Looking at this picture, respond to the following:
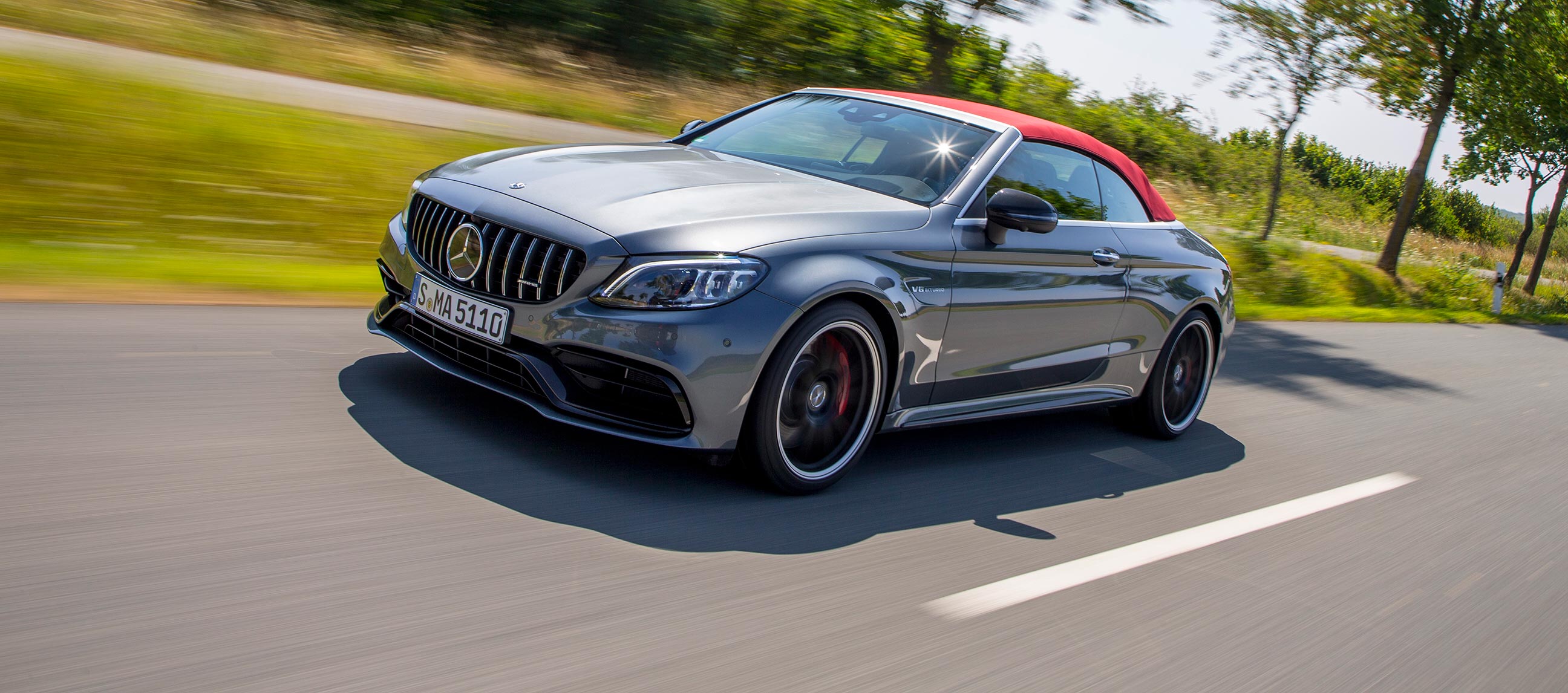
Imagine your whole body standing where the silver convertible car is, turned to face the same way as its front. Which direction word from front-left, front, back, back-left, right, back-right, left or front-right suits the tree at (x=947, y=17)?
back-right

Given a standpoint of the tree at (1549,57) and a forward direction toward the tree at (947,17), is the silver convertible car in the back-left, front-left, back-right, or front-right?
front-left

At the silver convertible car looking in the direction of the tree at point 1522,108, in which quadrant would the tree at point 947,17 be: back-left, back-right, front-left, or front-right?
front-left

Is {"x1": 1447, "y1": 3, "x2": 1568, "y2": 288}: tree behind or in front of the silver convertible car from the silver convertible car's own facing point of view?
behind

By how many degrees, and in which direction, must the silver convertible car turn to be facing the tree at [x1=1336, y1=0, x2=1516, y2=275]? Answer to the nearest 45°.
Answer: approximately 180°

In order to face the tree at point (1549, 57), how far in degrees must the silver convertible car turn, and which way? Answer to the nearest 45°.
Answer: approximately 180°

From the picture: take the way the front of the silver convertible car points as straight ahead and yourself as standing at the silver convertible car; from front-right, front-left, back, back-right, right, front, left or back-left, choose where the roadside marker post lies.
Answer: back

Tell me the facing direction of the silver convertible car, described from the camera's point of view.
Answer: facing the viewer and to the left of the viewer
